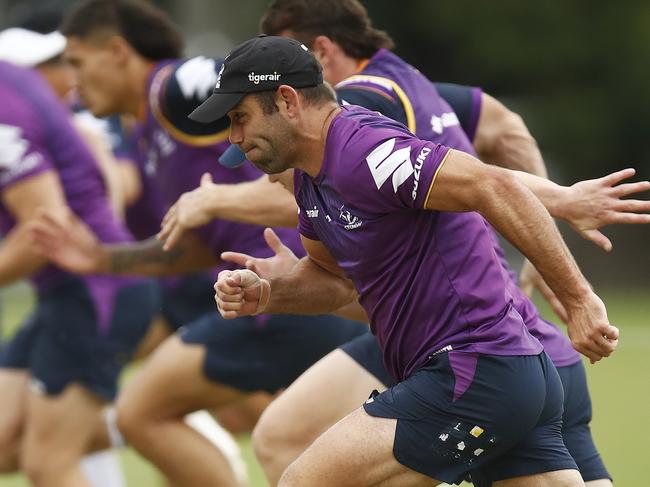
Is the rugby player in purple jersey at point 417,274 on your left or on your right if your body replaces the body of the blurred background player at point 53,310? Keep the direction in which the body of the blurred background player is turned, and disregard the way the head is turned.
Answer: on your left

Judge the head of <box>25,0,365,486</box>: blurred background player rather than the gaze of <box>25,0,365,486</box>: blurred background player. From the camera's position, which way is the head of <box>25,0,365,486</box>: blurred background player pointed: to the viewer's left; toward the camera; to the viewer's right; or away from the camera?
to the viewer's left

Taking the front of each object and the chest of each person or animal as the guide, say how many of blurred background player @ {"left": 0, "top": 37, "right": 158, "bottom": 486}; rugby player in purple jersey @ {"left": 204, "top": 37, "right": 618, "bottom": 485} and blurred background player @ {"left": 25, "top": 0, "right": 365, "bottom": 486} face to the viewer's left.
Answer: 3

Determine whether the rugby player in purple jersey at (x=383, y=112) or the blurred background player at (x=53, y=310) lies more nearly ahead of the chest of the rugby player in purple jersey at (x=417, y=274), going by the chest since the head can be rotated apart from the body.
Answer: the blurred background player

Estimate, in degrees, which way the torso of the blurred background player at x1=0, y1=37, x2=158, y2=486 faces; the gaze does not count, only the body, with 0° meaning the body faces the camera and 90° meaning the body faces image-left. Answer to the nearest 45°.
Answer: approximately 90°

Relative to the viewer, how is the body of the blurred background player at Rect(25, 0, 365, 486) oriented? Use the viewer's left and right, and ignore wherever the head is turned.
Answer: facing to the left of the viewer

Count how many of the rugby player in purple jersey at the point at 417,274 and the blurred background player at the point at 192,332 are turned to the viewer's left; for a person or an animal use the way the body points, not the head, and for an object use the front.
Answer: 2

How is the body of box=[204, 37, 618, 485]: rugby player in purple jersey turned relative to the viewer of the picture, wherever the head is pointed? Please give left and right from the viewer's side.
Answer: facing to the left of the viewer

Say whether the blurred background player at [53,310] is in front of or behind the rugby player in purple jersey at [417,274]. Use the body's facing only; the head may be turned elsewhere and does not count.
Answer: in front
